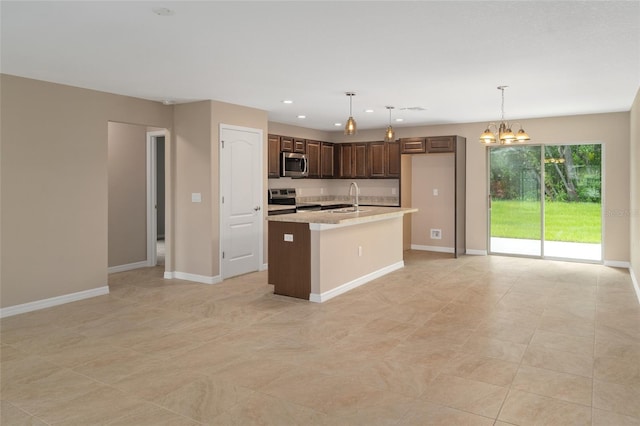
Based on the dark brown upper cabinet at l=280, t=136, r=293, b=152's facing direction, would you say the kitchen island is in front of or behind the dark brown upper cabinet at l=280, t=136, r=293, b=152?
in front

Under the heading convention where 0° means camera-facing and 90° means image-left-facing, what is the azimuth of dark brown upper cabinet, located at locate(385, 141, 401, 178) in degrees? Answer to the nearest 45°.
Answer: approximately 0°

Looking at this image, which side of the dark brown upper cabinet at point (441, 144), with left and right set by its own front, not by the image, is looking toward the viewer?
front

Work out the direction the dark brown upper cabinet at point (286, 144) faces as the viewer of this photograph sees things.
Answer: facing the viewer and to the right of the viewer

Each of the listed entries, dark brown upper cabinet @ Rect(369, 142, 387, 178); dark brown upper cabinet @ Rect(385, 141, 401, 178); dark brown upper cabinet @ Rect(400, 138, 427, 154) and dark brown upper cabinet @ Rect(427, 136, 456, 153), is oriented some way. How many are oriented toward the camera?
4

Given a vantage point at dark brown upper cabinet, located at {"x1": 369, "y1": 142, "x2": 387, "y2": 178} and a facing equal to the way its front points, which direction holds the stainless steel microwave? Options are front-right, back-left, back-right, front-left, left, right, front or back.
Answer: front-right

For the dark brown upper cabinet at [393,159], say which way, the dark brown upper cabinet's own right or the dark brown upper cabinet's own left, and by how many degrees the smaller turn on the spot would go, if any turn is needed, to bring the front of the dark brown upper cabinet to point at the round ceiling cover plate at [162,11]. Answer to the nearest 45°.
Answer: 0° — it already faces it

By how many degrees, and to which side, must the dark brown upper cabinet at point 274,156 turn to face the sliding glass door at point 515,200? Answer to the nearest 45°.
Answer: approximately 45° to its left

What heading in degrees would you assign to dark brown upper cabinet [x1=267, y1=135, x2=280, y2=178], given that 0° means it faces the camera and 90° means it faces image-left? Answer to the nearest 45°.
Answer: approximately 315°
